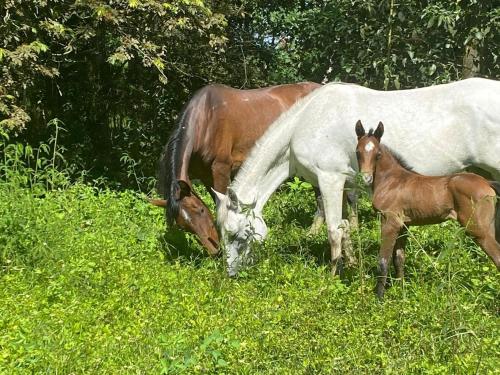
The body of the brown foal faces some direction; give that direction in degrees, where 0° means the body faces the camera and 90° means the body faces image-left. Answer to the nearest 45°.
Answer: approximately 90°

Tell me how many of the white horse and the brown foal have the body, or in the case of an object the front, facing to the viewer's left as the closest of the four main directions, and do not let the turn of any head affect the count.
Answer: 2

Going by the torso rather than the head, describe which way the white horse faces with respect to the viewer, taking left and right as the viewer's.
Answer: facing to the left of the viewer

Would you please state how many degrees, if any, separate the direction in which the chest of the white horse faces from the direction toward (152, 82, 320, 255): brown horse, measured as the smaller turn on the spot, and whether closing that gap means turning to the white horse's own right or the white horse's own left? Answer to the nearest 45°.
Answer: approximately 45° to the white horse's own right

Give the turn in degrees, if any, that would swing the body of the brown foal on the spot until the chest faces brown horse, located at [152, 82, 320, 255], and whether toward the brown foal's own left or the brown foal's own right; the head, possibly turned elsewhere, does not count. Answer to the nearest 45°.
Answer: approximately 45° to the brown foal's own right
